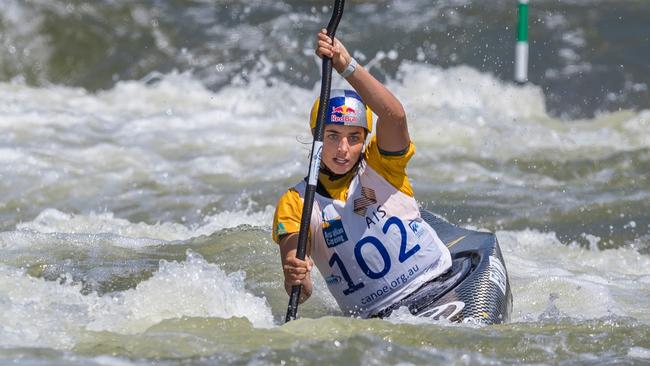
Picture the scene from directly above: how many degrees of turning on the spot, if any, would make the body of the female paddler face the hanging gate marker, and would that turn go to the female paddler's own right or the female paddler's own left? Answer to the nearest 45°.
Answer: approximately 180°

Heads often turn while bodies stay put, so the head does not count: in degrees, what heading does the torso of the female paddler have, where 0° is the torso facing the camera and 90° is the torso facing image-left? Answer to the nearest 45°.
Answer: approximately 0°
